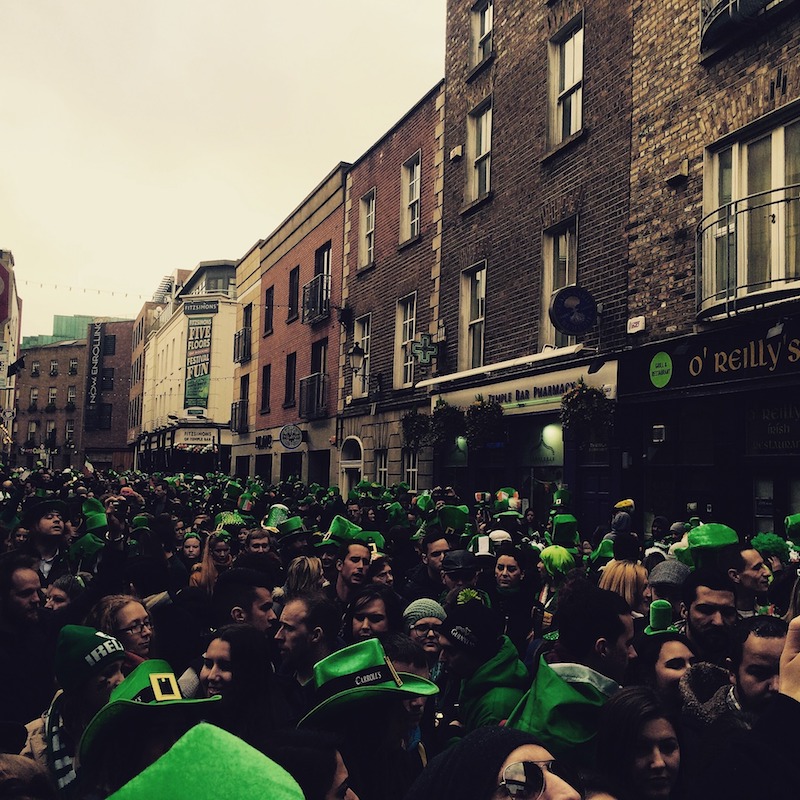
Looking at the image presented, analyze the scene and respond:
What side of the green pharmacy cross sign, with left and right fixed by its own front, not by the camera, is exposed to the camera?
front

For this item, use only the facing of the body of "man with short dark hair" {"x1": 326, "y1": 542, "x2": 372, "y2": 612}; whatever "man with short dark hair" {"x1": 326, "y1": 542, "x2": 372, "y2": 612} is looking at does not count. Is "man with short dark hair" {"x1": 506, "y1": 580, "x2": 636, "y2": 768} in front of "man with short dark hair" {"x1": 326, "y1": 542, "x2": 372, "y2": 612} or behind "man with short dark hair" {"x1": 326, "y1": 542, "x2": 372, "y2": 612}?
in front

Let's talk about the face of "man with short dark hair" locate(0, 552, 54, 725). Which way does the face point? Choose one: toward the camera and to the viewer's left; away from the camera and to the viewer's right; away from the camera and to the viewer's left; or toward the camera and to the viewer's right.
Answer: toward the camera and to the viewer's right

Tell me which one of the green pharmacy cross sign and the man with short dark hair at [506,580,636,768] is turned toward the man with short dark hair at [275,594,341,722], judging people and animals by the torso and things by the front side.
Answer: the green pharmacy cross sign

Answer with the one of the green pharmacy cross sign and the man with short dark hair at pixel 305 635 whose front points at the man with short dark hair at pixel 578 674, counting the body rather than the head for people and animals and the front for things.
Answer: the green pharmacy cross sign

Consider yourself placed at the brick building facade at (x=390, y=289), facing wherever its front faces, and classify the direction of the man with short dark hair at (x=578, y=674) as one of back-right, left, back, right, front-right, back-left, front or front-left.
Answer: front-left

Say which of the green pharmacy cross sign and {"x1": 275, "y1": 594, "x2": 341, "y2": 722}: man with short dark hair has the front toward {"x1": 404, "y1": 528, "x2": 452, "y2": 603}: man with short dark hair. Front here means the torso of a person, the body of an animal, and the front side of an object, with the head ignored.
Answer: the green pharmacy cross sign

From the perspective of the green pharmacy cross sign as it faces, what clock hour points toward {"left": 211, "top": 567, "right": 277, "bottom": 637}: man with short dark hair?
The man with short dark hair is roughly at 12 o'clock from the green pharmacy cross sign.

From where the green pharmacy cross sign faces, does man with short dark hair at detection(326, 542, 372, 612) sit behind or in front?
in front

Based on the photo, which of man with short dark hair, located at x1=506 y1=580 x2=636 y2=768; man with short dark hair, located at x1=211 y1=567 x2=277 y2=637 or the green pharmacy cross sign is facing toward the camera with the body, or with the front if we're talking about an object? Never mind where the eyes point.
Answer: the green pharmacy cross sign

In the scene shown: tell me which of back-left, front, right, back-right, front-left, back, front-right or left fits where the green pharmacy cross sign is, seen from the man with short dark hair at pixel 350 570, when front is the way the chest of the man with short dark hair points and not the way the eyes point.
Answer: back-left

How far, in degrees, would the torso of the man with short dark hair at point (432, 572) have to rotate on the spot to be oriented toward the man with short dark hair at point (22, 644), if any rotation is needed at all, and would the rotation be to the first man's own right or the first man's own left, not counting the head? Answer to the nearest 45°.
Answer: approximately 90° to the first man's own right

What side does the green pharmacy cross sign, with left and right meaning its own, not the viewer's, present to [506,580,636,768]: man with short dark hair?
front
